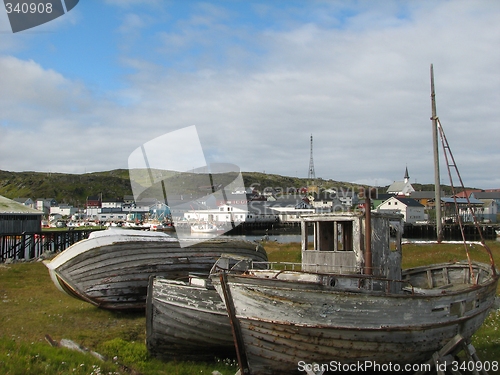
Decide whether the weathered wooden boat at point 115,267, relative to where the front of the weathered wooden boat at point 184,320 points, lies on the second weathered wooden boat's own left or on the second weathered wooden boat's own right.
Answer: on the second weathered wooden boat's own right

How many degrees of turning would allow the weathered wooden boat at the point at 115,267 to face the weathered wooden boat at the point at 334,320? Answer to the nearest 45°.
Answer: approximately 90° to its left

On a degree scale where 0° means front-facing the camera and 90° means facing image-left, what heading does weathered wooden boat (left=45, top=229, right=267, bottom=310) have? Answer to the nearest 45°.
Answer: approximately 45°

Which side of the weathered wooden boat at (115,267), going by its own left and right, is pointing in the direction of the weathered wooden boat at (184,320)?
left

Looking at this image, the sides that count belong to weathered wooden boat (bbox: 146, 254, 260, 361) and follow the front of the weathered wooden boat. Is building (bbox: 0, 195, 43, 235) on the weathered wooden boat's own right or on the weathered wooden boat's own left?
on the weathered wooden boat's own right

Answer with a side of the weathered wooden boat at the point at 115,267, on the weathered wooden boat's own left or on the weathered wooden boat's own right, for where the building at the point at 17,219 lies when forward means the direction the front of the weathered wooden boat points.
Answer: on the weathered wooden boat's own right

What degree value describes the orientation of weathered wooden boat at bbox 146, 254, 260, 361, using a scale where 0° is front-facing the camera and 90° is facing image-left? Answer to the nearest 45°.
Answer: approximately 45°

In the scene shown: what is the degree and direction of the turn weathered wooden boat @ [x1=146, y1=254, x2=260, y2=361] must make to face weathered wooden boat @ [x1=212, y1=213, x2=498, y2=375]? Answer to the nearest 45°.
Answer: approximately 90° to its left
